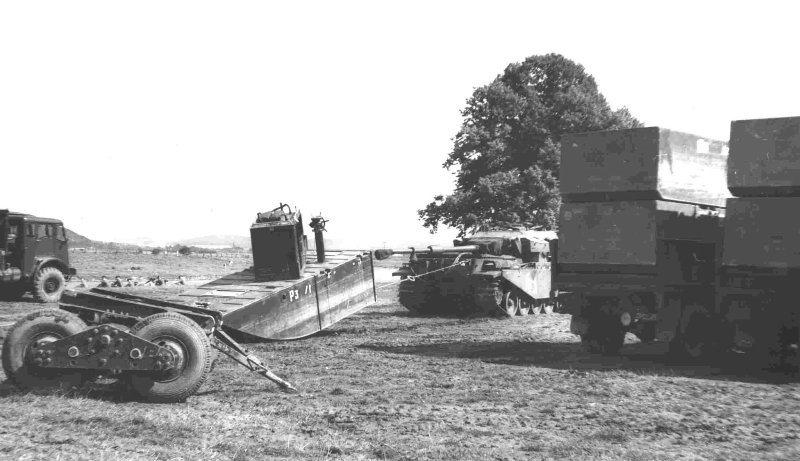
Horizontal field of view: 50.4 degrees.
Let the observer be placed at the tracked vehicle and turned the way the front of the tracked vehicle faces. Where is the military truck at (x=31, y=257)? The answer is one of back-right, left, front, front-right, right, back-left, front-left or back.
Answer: front-right

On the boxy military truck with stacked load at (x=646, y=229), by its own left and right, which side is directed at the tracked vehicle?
left

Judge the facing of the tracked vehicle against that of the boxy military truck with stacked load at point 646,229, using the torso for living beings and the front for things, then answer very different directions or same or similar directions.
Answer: very different directions

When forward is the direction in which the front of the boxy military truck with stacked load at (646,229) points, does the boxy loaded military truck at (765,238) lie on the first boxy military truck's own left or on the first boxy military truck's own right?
on the first boxy military truck's own right

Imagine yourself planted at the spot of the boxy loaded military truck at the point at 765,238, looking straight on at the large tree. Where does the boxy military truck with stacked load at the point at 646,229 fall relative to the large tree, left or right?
left

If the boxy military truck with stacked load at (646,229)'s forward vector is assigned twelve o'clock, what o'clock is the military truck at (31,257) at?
The military truck is roughly at 8 o'clock from the boxy military truck with stacked load.

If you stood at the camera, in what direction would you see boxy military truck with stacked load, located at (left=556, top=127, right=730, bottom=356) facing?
facing away from the viewer and to the right of the viewer

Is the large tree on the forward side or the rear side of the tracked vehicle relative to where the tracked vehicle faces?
on the rear side

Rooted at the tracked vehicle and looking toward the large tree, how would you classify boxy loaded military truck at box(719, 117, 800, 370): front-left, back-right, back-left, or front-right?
back-right

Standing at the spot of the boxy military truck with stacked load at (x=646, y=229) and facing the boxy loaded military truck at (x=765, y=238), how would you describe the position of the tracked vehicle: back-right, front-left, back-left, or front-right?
back-left

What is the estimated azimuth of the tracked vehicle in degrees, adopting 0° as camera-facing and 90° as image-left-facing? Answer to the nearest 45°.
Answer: approximately 45°
